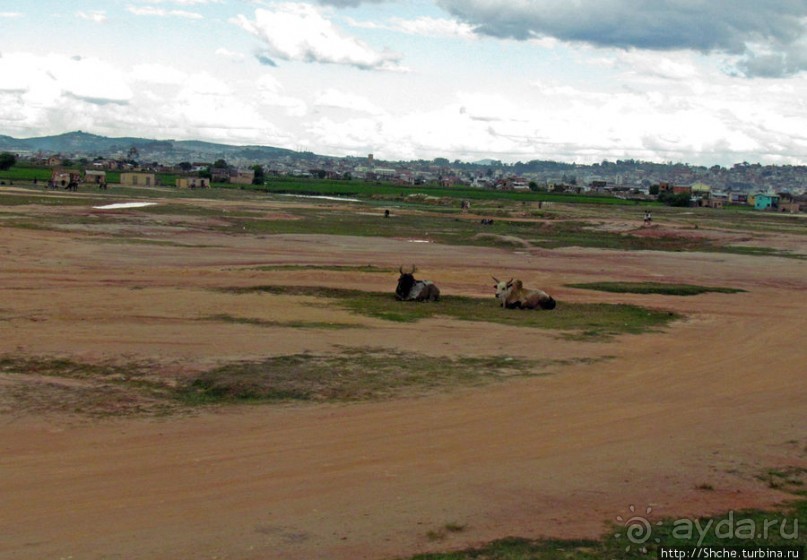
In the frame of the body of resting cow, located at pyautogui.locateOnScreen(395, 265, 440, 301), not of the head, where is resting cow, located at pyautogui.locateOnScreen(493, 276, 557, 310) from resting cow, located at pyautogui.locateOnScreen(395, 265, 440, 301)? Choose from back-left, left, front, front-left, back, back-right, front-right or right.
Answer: back-left

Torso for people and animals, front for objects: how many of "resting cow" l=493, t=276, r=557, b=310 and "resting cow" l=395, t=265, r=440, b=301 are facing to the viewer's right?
0

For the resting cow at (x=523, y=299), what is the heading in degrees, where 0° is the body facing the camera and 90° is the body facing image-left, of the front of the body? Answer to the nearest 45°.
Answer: approximately 90°

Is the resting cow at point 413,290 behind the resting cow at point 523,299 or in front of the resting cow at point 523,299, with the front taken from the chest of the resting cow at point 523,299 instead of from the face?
in front

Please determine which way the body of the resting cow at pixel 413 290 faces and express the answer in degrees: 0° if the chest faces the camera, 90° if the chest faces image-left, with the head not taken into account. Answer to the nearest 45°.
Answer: approximately 45°
